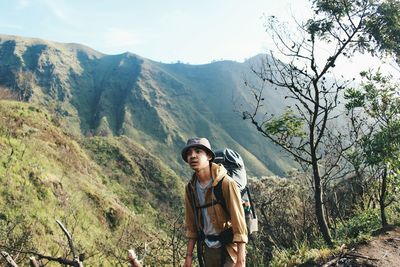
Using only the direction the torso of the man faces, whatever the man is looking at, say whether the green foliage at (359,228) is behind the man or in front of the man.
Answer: behind

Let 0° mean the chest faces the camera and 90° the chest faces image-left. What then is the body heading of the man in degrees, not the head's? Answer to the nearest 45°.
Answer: approximately 45°
